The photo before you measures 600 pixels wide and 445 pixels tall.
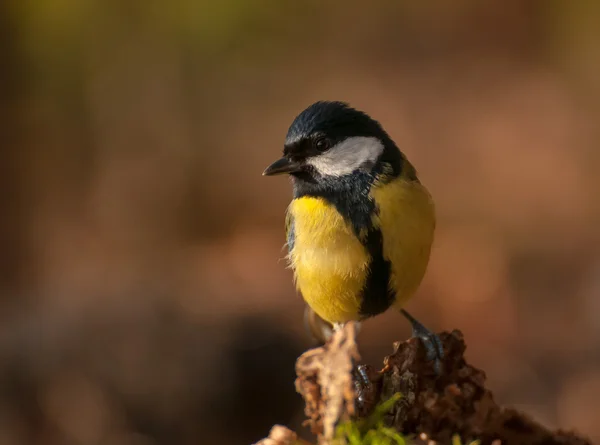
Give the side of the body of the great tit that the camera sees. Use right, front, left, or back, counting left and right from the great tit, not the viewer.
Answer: front

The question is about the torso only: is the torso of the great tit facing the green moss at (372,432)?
yes
